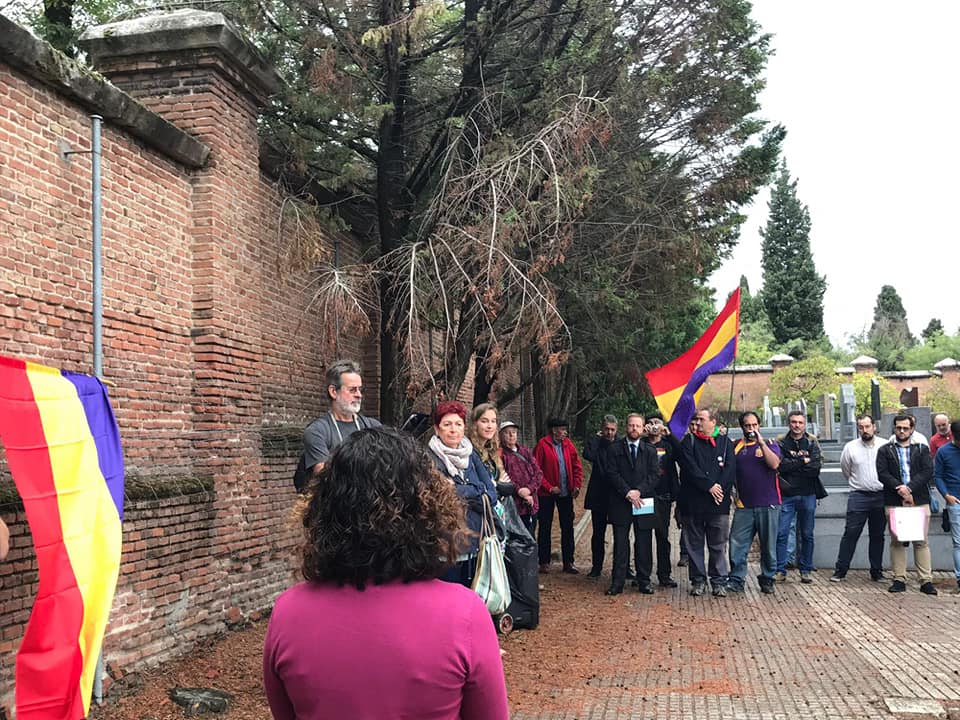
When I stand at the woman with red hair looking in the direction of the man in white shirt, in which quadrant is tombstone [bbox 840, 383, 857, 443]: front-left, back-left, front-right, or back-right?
front-left

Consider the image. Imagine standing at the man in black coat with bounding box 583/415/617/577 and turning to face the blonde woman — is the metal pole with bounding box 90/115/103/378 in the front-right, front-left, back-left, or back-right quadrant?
front-right

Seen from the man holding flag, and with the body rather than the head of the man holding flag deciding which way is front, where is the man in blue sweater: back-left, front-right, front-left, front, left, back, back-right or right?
left

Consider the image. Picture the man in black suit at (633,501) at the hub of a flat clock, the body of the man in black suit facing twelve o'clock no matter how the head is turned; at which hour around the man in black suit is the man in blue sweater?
The man in blue sweater is roughly at 9 o'clock from the man in black suit.

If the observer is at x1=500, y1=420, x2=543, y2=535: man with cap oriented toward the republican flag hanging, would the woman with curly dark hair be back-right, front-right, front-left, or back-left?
front-left

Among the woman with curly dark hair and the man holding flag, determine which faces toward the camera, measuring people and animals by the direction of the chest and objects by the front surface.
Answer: the man holding flag

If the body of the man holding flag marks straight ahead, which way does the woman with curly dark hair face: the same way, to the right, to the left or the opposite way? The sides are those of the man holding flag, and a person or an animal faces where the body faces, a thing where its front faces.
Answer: the opposite way

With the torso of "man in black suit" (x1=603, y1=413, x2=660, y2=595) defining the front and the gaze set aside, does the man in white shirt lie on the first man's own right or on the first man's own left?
on the first man's own left

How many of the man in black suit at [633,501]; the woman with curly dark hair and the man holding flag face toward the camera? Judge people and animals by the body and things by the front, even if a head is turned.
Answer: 2

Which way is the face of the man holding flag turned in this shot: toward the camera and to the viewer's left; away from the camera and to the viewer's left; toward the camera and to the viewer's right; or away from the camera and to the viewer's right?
toward the camera and to the viewer's left

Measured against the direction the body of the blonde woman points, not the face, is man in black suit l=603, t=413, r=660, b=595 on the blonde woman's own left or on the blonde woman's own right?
on the blonde woman's own left

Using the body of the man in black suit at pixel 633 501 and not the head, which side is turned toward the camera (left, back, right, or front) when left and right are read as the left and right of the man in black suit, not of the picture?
front

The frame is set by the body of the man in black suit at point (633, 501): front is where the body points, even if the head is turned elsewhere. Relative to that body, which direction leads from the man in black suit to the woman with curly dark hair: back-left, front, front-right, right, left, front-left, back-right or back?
front

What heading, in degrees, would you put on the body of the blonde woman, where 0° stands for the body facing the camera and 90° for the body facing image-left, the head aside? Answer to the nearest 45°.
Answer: approximately 315°

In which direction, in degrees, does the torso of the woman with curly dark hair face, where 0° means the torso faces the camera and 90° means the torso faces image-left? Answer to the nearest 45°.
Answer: approximately 180°

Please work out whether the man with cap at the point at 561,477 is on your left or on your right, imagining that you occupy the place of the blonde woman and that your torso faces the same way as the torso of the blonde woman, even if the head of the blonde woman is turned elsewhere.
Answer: on your left
